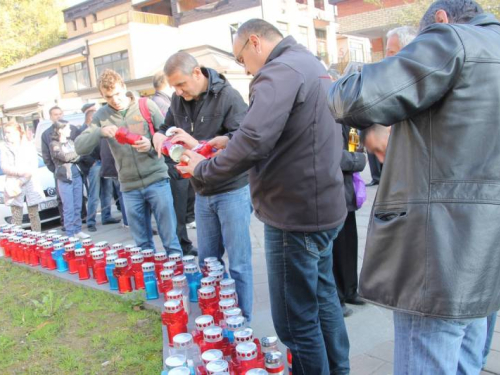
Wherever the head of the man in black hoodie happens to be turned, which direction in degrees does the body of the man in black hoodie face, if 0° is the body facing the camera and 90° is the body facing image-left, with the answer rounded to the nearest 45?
approximately 45°

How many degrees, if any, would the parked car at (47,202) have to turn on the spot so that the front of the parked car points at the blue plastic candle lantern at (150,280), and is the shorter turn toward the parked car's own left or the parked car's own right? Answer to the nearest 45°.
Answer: approximately 45° to the parked car's own right

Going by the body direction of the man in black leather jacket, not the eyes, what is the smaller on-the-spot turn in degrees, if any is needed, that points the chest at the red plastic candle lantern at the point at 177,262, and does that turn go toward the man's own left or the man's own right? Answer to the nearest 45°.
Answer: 0° — they already face it

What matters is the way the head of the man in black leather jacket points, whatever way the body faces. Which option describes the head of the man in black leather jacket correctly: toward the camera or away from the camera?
away from the camera

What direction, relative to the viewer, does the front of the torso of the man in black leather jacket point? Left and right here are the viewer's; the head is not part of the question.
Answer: facing away from the viewer and to the left of the viewer

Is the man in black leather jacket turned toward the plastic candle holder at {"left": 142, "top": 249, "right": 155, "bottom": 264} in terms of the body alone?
yes

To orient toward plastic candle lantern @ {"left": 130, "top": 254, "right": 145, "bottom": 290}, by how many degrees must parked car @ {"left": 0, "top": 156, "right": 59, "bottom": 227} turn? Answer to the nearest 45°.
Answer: approximately 45° to its right
